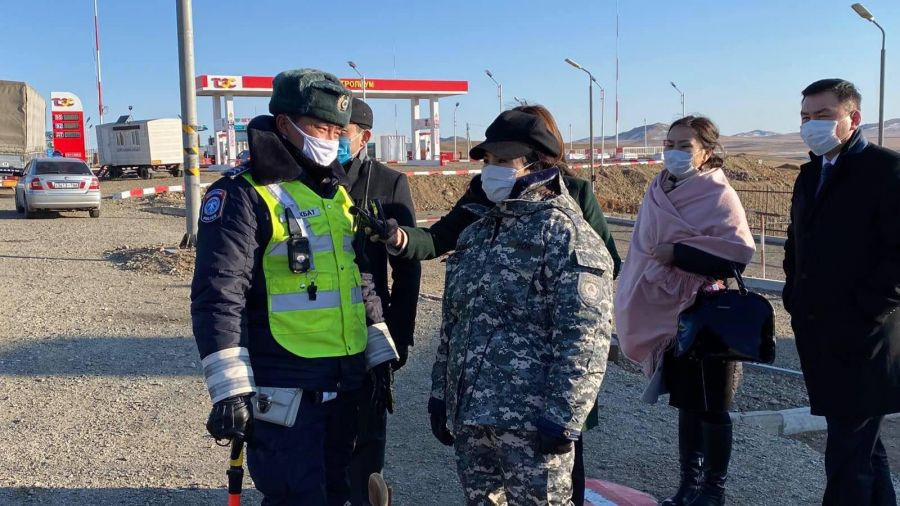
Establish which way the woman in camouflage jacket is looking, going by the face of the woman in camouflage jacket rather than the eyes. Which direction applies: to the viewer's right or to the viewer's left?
to the viewer's left

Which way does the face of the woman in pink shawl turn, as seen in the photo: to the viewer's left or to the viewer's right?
to the viewer's left

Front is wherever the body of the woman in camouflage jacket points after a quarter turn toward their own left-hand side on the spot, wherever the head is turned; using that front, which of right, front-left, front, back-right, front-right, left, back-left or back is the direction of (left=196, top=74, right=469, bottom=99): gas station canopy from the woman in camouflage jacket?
back-left

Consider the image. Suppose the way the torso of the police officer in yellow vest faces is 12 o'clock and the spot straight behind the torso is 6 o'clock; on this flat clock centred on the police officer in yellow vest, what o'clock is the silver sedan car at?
The silver sedan car is roughly at 7 o'clock from the police officer in yellow vest.

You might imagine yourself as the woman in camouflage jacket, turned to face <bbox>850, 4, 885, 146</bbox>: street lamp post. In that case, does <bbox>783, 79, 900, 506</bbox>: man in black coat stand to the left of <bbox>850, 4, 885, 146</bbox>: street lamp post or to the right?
right

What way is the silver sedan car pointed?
away from the camera

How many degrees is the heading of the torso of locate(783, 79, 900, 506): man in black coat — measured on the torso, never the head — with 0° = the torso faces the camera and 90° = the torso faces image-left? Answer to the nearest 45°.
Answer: approximately 45°

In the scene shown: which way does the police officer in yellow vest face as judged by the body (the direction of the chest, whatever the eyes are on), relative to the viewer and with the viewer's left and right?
facing the viewer and to the right of the viewer

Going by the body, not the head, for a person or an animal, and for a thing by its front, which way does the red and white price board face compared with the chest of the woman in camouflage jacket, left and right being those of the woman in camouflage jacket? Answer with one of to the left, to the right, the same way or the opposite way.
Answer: to the left

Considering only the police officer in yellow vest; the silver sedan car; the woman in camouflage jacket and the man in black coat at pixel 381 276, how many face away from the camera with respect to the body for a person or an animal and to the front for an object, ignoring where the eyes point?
1

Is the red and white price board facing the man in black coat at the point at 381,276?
yes

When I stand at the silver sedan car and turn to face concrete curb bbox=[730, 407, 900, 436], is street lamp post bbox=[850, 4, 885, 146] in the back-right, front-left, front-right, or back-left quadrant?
front-left

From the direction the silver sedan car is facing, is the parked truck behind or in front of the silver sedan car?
in front

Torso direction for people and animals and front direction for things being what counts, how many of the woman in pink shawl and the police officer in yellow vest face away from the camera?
0

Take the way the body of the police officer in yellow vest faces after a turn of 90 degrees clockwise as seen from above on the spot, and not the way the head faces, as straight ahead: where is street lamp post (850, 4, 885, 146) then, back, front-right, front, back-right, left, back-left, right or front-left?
back

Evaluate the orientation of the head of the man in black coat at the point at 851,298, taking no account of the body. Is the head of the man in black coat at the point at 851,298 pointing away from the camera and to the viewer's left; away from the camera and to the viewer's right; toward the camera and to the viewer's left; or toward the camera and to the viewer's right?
toward the camera and to the viewer's left

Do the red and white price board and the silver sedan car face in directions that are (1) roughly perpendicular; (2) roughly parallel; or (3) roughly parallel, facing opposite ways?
roughly parallel, facing opposite ways

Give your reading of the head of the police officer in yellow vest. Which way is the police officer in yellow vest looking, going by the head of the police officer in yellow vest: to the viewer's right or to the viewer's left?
to the viewer's right

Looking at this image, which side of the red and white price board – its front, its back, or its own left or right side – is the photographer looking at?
front
